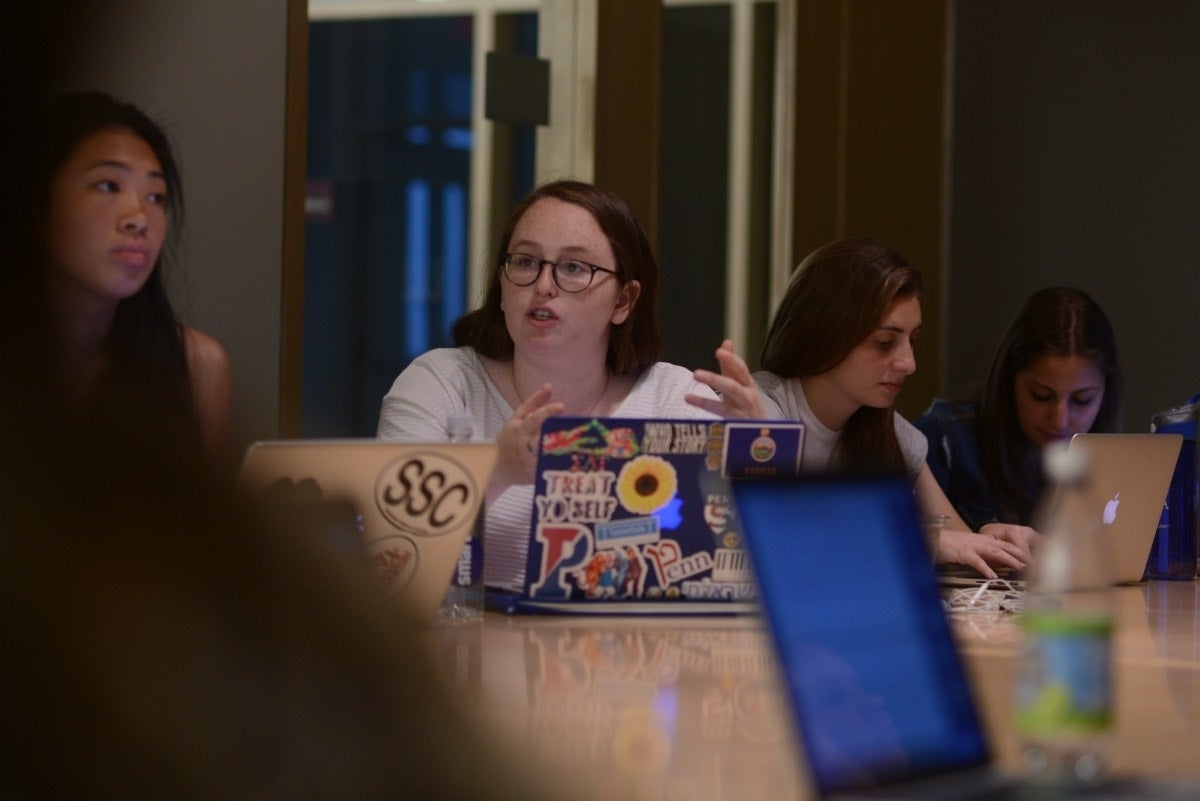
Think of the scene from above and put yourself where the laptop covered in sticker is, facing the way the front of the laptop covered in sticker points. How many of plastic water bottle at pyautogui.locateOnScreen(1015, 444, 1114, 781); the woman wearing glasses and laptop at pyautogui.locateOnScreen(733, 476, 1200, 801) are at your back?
2

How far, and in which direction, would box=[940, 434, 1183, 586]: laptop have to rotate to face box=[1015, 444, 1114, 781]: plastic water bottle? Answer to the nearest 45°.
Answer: approximately 135° to its left

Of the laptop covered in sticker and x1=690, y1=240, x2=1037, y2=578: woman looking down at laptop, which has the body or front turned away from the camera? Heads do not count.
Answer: the laptop covered in sticker

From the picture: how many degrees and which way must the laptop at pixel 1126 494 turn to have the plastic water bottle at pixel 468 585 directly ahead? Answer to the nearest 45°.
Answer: approximately 90° to its left

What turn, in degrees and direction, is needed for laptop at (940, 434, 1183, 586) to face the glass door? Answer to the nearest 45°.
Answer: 0° — it already faces it

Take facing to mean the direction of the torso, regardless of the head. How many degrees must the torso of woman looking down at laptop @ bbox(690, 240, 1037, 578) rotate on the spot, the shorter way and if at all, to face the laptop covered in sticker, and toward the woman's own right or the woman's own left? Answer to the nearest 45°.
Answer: approximately 45° to the woman's own right

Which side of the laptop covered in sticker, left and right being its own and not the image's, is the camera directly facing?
back

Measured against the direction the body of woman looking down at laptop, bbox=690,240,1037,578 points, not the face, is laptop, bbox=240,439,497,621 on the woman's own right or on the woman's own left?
on the woman's own right

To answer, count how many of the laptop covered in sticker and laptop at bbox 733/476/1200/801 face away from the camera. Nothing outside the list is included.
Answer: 1

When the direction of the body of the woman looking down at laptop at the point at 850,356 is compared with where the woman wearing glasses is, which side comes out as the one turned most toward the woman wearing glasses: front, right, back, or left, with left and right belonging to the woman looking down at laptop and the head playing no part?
right

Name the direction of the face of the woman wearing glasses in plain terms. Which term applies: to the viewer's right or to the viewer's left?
to the viewer's left

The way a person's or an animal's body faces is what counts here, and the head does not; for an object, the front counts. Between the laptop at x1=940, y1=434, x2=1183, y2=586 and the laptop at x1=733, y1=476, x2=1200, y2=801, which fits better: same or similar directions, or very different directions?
very different directions

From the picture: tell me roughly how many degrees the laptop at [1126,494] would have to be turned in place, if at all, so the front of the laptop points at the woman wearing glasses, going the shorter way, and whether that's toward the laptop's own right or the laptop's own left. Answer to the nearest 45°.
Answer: approximately 45° to the laptop's own left

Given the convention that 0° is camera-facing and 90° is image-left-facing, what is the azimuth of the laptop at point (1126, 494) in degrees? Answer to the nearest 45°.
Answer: approximately 135°
